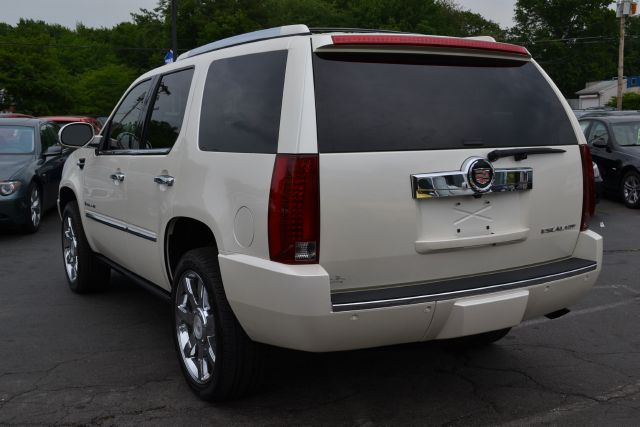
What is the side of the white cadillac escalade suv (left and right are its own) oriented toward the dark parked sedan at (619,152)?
right

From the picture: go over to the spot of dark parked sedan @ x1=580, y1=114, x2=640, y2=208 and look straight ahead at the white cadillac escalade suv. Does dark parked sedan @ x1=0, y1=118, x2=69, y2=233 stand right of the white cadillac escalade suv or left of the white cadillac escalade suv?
right

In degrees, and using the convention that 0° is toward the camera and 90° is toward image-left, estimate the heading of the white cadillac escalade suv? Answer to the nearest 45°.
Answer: approximately 135°

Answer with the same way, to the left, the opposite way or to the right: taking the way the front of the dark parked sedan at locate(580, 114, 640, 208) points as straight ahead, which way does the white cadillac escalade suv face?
the opposite way

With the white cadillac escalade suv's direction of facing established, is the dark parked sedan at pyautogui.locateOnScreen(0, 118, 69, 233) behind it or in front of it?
in front

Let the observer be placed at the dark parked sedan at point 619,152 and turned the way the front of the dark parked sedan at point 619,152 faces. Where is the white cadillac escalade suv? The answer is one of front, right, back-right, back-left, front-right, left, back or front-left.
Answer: front-right
